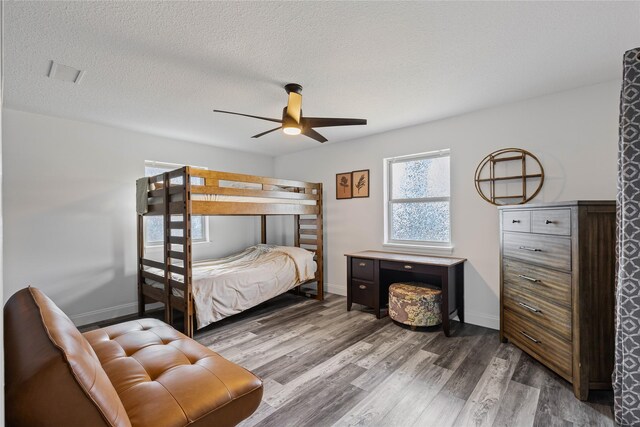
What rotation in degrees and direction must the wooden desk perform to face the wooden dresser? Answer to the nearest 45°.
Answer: approximately 90° to its left

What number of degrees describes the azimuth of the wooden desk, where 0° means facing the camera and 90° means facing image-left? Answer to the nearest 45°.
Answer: approximately 45°

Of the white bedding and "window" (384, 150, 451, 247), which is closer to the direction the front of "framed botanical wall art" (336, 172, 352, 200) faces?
the white bedding

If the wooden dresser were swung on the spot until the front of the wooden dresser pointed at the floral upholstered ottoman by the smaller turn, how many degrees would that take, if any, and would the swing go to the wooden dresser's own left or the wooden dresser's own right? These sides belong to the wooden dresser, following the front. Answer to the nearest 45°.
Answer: approximately 45° to the wooden dresser's own right
